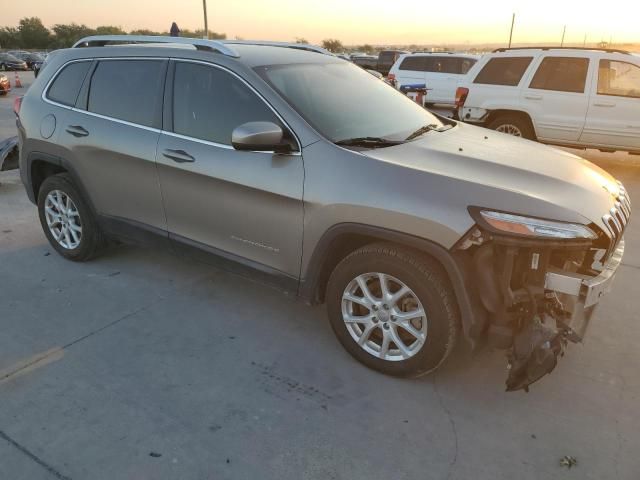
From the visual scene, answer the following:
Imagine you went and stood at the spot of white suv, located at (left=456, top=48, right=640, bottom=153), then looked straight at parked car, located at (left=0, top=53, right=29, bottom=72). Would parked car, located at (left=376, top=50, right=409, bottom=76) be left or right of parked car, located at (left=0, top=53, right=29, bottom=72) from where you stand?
right

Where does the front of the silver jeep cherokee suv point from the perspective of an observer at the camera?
facing the viewer and to the right of the viewer

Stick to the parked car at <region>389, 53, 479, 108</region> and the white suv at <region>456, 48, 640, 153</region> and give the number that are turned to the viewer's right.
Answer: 2

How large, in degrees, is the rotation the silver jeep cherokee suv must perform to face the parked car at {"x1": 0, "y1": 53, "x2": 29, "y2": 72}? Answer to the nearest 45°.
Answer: approximately 180°

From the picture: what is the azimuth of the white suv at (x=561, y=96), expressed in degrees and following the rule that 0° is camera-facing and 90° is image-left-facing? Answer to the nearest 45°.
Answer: approximately 270°

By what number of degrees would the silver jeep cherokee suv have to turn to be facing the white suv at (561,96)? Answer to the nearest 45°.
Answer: approximately 90° to its left

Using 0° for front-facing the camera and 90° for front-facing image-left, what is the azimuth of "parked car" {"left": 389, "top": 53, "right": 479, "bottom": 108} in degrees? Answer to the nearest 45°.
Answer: approximately 270°

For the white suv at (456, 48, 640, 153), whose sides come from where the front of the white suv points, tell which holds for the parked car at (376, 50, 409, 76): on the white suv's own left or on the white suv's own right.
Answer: on the white suv's own left

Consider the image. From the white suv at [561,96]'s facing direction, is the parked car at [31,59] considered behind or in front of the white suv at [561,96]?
behind

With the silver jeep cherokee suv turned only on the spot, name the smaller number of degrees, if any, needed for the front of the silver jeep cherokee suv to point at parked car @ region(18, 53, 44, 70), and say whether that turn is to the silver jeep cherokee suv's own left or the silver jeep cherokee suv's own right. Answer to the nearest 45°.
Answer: approximately 180°

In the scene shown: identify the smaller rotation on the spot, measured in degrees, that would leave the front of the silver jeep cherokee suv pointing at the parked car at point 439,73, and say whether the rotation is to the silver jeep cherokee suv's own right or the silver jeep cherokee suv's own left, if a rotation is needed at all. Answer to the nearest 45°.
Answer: approximately 135° to the silver jeep cherokee suv's own left

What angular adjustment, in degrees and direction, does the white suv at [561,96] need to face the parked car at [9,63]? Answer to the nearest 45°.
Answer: approximately 135° to its left
